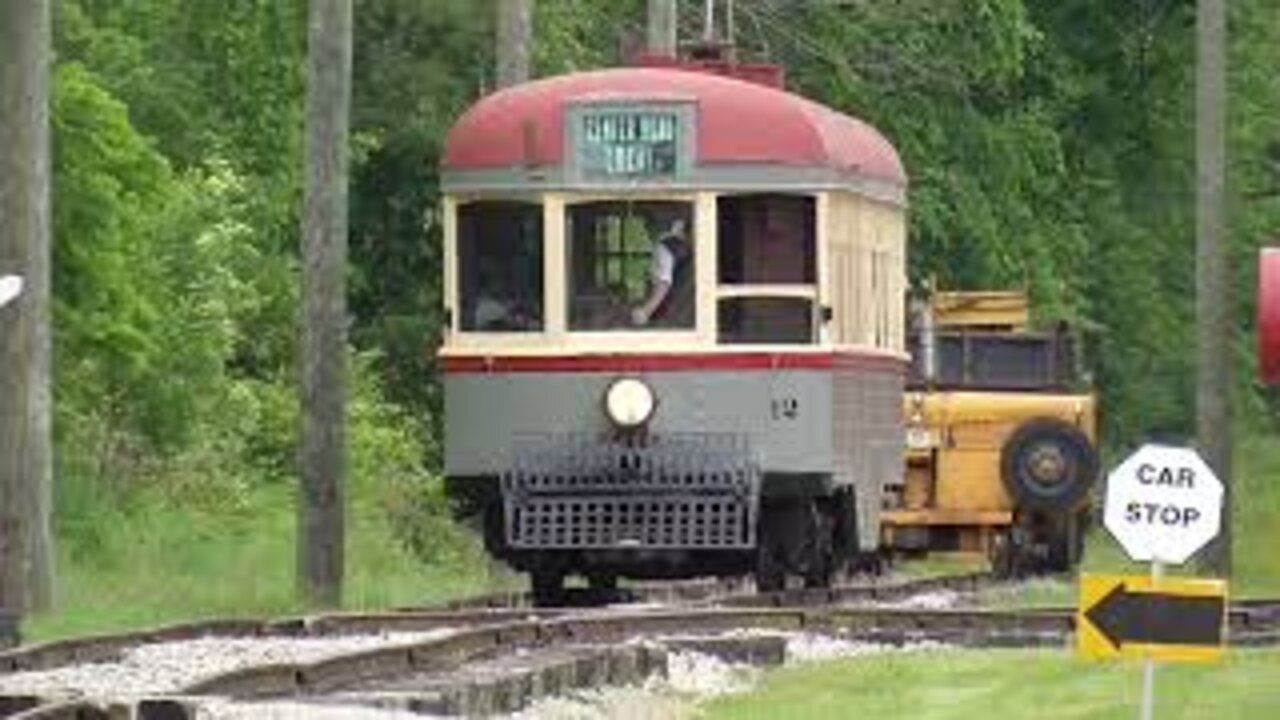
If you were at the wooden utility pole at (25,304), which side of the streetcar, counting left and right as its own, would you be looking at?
right

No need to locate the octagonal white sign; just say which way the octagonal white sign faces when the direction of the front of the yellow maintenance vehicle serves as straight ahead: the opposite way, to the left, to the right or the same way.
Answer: the opposite way

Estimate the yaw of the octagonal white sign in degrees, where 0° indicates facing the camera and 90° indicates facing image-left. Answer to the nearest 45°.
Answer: approximately 0°

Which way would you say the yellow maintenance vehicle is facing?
away from the camera
